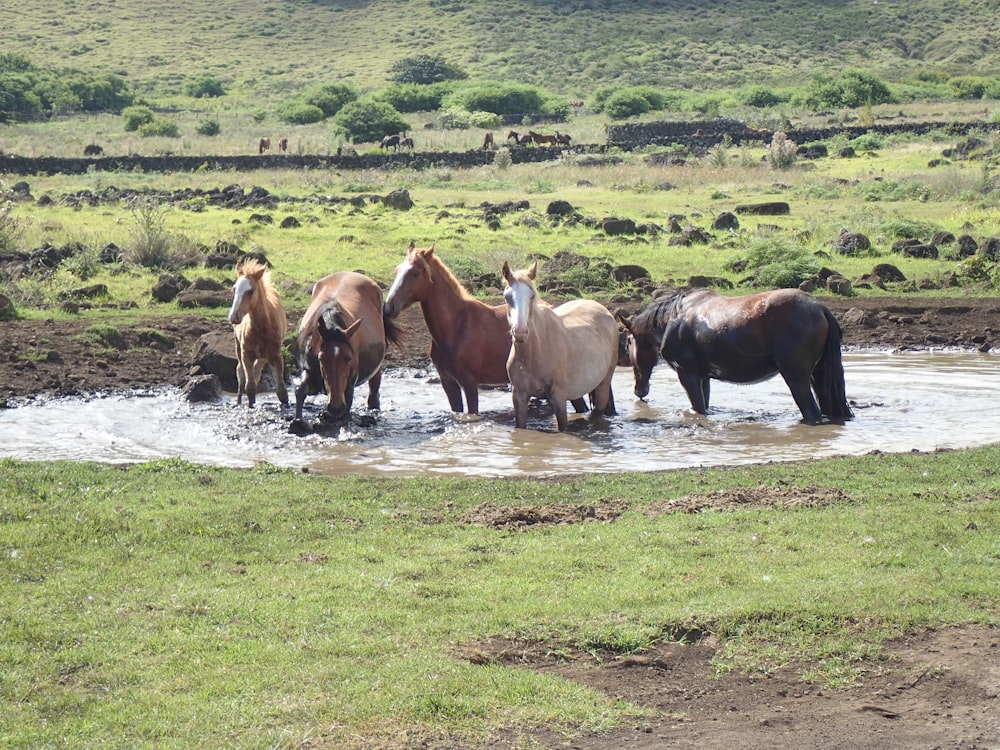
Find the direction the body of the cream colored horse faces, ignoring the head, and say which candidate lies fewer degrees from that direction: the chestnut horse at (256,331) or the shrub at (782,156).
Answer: the chestnut horse

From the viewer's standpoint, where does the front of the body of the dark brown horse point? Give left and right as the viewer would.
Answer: facing to the left of the viewer

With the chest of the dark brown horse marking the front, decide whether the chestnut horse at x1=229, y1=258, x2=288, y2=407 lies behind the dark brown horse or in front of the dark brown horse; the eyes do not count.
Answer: in front

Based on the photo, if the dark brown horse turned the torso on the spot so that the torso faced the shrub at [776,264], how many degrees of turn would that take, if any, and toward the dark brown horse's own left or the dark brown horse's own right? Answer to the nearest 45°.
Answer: approximately 90° to the dark brown horse's own right

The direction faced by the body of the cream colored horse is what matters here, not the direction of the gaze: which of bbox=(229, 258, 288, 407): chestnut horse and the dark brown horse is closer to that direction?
the chestnut horse

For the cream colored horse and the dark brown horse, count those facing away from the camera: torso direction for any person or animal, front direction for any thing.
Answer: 0

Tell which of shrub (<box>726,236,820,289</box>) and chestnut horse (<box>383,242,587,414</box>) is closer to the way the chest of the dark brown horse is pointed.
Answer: the chestnut horse

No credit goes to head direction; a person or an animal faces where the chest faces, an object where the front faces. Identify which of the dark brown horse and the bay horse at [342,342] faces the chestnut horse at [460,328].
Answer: the dark brown horse

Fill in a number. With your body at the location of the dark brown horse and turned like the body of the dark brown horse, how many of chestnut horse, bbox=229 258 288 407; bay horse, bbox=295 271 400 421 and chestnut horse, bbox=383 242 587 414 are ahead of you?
3

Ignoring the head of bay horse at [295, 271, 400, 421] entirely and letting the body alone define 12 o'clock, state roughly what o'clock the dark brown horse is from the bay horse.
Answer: The dark brown horse is roughly at 8 o'clock from the bay horse.

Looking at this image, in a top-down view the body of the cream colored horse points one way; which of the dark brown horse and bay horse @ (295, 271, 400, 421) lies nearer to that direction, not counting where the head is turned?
the bay horse

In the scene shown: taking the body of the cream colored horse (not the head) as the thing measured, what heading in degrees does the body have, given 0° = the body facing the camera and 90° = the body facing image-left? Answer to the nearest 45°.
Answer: approximately 45°

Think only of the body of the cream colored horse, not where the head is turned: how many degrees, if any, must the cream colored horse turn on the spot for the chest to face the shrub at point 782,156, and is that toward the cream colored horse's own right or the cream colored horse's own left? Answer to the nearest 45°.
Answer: approximately 135° to the cream colored horse's own right

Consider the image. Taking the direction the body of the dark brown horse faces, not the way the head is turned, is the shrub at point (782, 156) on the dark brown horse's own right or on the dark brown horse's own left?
on the dark brown horse's own right
